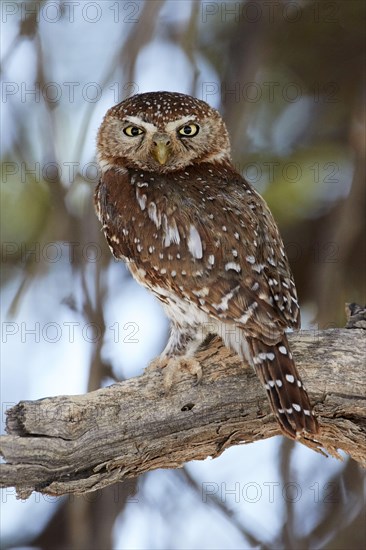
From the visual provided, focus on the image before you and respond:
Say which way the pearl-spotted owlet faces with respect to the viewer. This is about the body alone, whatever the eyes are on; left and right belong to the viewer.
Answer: facing away from the viewer and to the left of the viewer
